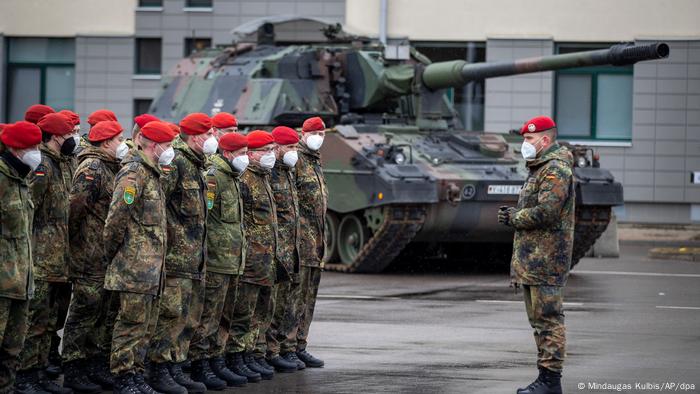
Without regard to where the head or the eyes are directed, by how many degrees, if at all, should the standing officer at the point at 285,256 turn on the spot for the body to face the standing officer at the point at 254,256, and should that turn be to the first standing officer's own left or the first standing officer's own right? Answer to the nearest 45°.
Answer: approximately 135° to the first standing officer's own right

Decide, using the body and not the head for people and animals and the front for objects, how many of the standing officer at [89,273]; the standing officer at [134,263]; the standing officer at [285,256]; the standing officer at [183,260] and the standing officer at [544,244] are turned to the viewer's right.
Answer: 4

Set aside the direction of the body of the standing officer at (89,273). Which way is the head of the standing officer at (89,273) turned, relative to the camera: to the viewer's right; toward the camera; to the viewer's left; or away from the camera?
to the viewer's right

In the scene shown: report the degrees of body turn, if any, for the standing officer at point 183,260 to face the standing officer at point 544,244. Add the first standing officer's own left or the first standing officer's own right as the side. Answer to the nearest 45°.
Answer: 0° — they already face them

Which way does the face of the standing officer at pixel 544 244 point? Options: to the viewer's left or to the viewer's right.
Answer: to the viewer's left

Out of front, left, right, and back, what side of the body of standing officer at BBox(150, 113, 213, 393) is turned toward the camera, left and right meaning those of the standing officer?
right

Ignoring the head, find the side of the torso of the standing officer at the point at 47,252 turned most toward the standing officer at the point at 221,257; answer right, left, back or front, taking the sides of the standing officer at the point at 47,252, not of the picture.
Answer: front

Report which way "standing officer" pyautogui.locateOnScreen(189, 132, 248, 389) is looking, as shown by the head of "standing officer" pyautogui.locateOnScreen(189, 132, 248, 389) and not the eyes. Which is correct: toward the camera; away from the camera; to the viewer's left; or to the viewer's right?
to the viewer's right

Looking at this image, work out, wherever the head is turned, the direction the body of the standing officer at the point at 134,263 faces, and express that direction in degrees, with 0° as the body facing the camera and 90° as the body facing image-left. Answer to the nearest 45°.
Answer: approximately 270°

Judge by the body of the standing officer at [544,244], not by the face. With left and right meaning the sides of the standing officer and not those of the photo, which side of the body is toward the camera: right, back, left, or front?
left

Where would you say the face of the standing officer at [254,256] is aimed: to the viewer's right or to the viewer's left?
to the viewer's right

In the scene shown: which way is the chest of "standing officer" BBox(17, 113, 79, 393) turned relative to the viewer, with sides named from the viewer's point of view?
facing to the right of the viewer

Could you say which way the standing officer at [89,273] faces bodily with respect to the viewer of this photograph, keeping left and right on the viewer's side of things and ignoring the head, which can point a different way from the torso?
facing to the right of the viewer

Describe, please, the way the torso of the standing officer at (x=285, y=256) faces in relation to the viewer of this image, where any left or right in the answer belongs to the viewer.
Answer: facing to the right of the viewer

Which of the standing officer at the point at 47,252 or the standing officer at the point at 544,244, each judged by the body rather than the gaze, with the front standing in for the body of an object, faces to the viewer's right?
the standing officer at the point at 47,252
